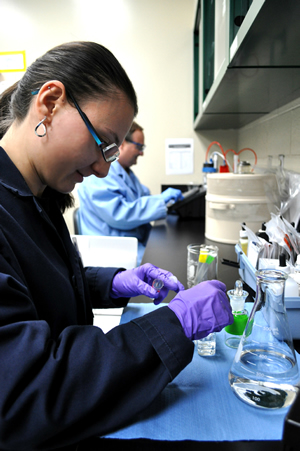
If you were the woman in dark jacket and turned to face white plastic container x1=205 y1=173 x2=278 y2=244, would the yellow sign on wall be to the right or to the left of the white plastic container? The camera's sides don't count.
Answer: left

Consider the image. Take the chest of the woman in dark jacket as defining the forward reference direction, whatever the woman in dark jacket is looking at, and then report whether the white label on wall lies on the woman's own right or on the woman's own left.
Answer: on the woman's own left

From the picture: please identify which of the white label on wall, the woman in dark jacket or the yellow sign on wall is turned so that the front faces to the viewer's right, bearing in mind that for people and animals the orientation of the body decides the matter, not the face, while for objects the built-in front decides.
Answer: the woman in dark jacket

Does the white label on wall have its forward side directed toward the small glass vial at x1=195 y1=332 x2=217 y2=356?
yes

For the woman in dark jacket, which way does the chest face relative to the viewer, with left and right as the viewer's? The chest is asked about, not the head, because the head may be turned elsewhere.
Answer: facing to the right of the viewer

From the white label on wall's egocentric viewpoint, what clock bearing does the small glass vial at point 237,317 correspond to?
The small glass vial is roughly at 12 o'clock from the white label on wall.

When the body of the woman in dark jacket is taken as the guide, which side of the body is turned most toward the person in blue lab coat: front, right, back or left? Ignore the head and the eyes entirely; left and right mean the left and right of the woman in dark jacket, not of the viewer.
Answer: left

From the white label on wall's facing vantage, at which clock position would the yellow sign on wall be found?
The yellow sign on wall is roughly at 3 o'clock from the white label on wall.

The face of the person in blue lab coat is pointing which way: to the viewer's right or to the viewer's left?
to the viewer's right

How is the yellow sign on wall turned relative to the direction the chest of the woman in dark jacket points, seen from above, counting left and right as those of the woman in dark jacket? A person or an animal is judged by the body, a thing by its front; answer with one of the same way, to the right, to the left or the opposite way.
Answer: to the right
